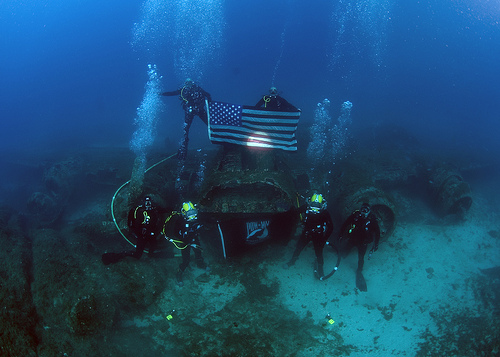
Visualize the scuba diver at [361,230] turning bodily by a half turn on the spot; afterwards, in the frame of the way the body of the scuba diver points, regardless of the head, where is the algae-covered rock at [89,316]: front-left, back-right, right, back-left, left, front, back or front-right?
back-left

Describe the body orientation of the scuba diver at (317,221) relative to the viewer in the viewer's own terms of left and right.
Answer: facing the viewer

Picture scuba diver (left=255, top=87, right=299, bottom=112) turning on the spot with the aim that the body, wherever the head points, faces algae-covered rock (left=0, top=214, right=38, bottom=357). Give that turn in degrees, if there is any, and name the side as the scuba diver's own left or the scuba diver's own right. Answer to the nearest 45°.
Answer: approximately 45° to the scuba diver's own right

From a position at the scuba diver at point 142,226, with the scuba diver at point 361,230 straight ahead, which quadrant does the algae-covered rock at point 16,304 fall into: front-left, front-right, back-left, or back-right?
back-right

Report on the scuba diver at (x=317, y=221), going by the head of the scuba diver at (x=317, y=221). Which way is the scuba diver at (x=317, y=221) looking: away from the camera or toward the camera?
toward the camera

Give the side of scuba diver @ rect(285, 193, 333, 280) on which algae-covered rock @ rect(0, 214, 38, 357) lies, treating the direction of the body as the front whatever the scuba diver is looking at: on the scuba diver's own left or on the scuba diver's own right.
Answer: on the scuba diver's own right

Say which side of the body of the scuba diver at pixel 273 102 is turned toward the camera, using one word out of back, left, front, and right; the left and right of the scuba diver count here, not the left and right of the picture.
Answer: front

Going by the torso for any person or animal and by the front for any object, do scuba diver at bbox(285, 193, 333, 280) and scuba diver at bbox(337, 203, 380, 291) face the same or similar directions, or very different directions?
same or similar directions

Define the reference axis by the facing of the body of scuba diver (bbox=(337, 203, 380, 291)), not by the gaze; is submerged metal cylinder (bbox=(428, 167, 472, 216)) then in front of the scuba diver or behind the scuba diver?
behind

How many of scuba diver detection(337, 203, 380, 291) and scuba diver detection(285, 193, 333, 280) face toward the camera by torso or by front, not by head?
2

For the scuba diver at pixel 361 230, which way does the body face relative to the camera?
toward the camera
